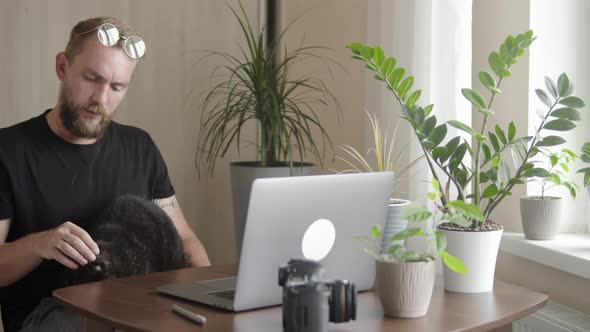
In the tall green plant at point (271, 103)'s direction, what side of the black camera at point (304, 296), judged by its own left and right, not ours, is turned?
left

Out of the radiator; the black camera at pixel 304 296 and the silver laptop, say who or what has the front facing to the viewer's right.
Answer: the black camera

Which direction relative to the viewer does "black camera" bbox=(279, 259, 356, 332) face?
to the viewer's right

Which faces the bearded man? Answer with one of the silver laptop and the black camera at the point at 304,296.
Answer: the silver laptop

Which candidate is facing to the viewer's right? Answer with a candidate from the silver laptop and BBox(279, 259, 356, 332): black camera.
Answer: the black camera

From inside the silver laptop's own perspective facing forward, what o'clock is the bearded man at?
The bearded man is roughly at 12 o'clock from the silver laptop.
